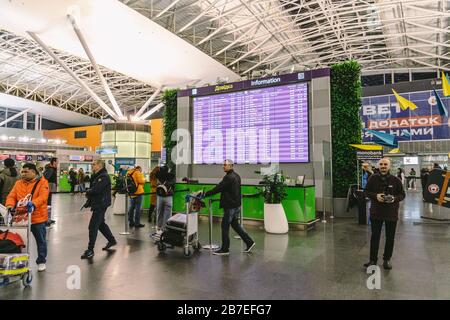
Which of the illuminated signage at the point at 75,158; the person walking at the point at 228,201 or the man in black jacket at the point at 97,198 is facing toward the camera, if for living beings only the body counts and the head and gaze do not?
the illuminated signage

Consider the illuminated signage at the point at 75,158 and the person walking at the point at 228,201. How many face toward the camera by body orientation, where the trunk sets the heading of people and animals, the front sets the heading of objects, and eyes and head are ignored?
1

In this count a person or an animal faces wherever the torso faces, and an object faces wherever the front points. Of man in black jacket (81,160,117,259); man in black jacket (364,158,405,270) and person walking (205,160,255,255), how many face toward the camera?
1

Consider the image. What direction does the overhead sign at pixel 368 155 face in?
toward the camera

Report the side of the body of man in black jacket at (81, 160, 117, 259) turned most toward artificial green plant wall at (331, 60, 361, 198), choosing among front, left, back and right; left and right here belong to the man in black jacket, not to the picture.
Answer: back

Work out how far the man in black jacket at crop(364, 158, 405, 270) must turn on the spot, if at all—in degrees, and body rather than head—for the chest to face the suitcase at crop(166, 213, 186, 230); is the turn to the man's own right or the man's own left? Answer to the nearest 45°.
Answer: approximately 90° to the man's own right

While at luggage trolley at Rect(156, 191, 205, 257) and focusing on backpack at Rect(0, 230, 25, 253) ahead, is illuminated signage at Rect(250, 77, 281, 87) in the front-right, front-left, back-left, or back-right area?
back-right

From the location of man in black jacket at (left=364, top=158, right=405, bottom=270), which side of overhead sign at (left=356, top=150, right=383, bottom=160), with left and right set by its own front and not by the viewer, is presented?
front

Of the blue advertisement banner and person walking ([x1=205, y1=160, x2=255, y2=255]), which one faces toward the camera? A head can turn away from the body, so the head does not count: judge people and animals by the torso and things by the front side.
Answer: the blue advertisement banner

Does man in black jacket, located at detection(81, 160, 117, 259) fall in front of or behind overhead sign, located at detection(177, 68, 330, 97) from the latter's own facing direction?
in front

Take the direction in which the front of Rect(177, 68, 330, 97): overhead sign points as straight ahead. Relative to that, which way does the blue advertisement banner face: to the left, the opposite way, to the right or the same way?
the same way

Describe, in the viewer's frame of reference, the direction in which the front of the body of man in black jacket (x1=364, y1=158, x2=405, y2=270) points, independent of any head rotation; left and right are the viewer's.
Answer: facing the viewer

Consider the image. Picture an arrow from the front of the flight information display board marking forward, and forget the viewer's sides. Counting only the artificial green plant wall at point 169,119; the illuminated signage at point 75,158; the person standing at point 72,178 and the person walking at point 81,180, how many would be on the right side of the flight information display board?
4

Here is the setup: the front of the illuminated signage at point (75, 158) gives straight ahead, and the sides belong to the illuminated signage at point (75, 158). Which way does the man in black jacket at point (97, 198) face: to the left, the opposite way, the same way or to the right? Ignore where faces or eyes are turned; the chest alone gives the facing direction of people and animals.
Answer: to the right

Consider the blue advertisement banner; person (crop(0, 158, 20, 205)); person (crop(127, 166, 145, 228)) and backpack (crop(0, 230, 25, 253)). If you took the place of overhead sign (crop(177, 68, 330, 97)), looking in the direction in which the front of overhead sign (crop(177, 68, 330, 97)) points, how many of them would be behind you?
1

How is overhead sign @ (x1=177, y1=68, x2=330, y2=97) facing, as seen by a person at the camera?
facing the viewer and to the left of the viewer

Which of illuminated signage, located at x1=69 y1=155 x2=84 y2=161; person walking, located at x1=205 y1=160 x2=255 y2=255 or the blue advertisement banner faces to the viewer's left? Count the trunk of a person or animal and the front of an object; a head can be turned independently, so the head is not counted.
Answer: the person walking

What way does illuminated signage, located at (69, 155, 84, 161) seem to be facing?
toward the camera

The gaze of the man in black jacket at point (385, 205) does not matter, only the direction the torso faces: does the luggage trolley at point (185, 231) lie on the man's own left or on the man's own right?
on the man's own right
